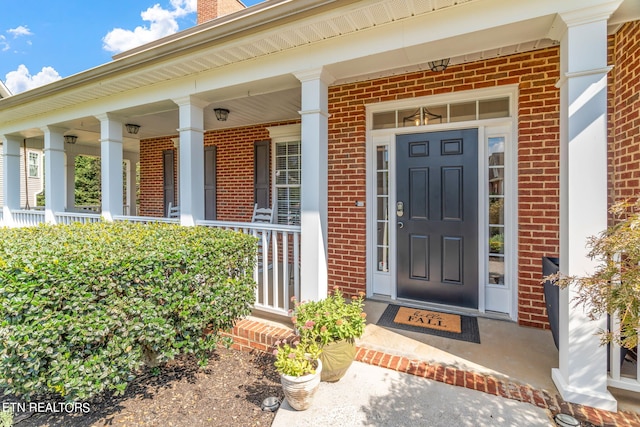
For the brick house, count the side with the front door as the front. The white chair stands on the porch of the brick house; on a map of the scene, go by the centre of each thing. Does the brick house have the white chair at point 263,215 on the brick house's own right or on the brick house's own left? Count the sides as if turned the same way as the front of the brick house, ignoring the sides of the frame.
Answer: on the brick house's own right

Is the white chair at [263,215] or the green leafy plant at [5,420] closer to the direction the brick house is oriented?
the green leafy plant

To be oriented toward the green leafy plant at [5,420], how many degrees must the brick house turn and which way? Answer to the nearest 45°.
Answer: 0° — it already faces it

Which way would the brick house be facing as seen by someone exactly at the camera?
facing the viewer and to the left of the viewer

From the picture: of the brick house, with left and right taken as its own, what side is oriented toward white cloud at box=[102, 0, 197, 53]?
right
